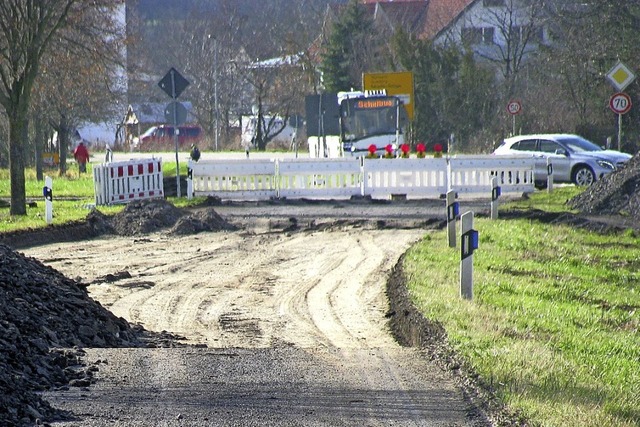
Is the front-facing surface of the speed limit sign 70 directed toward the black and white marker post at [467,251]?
yes

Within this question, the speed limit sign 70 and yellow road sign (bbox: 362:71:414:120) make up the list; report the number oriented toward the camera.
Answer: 2

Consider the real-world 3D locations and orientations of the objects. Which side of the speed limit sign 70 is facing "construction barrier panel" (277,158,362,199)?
right

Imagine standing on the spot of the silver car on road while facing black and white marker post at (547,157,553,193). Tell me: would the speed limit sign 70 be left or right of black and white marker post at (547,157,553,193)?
left

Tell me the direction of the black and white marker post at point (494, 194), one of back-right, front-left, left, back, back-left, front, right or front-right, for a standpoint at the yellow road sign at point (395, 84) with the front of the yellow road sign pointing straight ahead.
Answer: front

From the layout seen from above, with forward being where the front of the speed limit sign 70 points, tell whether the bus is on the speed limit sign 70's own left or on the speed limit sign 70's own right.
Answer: on the speed limit sign 70's own right

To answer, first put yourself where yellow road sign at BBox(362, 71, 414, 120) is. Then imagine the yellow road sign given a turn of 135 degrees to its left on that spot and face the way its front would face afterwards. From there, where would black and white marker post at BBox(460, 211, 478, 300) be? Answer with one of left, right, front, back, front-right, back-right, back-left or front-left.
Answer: back-right

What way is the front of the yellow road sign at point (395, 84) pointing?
toward the camera

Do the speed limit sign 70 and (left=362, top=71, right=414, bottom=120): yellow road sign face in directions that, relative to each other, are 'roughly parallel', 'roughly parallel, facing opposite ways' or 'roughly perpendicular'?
roughly parallel

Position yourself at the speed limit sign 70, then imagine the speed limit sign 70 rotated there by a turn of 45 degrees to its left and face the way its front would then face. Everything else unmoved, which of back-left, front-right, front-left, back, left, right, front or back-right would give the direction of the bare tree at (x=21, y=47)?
right

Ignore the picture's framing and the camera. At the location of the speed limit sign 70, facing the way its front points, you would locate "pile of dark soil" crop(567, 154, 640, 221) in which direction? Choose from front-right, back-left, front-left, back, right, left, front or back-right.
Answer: front

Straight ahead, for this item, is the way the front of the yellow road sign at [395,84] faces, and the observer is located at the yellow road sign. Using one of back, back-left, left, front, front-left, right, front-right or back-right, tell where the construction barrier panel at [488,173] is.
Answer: front

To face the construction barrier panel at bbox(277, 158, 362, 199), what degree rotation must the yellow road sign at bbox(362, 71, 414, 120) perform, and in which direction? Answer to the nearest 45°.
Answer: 0° — it already faces it

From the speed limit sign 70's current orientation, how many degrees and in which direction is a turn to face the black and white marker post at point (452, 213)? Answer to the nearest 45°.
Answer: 0° — it already faces it
